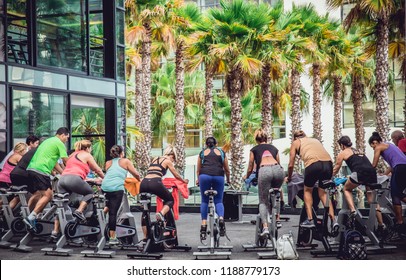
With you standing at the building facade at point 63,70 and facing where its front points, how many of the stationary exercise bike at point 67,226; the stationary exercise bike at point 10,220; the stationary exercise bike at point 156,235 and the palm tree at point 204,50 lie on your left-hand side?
1

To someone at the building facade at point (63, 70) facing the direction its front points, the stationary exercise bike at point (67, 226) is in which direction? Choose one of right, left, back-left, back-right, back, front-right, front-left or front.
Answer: front-right

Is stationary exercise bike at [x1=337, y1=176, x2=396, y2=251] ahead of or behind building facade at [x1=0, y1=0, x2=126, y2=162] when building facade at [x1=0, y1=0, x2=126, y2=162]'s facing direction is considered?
ahead

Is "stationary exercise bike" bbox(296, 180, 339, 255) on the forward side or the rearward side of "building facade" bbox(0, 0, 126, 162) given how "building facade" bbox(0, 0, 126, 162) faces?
on the forward side

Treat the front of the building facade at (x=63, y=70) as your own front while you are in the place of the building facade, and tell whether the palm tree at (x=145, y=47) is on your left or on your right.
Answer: on your left

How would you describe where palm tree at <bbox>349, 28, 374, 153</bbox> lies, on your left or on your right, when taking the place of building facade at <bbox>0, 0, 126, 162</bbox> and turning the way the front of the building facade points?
on your left

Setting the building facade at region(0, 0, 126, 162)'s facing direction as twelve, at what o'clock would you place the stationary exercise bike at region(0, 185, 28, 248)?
The stationary exercise bike is roughly at 2 o'clock from the building facade.

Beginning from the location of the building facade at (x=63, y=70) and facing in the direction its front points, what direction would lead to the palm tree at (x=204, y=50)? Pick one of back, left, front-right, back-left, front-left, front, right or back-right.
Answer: left

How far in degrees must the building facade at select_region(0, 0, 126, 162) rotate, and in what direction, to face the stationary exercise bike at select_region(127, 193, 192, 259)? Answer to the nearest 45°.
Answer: approximately 45° to its right

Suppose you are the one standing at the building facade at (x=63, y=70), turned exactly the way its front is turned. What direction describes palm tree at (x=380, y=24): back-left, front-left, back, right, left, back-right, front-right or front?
front-left

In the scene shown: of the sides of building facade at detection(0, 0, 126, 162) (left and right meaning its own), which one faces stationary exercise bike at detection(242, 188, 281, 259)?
front

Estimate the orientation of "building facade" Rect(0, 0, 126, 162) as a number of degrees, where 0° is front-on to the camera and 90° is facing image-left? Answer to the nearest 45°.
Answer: approximately 315°
